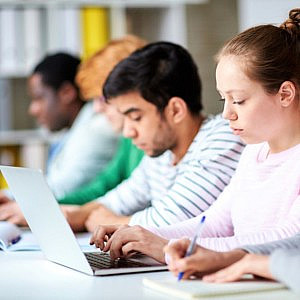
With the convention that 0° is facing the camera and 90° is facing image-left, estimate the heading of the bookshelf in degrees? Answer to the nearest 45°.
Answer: approximately 0°

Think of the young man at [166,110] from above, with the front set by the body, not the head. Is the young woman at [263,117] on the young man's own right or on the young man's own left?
on the young man's own left

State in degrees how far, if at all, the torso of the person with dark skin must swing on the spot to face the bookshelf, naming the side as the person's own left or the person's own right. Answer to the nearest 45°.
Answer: approximately 90° to the person's own right

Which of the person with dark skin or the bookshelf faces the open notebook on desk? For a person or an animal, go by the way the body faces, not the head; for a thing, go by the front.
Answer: the bookshelf

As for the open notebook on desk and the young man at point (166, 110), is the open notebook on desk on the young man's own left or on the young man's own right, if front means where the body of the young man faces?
on the young man's own left

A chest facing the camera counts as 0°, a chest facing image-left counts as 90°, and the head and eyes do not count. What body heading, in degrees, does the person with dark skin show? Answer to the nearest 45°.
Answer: approximately 90°

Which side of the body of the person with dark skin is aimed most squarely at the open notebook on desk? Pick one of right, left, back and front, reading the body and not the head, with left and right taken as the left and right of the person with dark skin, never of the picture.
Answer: left

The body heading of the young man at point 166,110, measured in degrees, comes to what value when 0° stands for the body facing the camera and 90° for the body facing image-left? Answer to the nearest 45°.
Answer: approximately 45°
